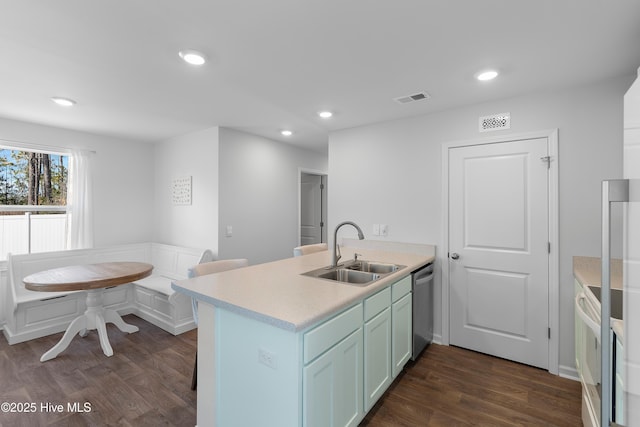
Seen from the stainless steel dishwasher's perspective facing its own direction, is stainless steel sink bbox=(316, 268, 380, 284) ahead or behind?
behind

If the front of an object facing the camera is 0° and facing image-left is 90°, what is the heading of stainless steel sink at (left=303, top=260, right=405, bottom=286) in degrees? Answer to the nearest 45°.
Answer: approximately 315°

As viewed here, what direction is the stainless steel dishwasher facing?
to the viewer's right

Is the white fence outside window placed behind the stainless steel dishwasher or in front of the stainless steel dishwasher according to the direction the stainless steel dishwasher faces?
behind

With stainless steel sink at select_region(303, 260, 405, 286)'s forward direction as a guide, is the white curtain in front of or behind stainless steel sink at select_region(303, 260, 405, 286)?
behind

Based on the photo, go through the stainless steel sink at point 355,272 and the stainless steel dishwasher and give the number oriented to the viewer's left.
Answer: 0

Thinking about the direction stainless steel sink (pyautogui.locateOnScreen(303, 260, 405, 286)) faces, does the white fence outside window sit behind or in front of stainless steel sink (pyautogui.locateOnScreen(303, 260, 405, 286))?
behind
